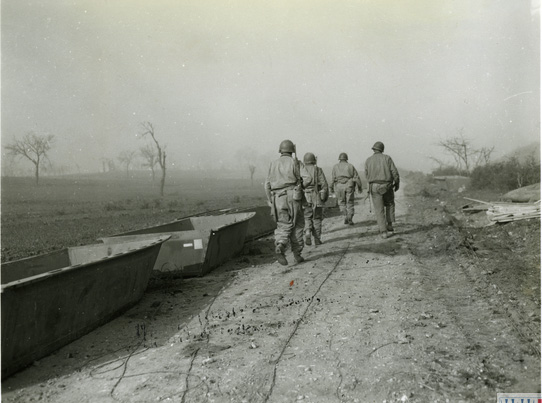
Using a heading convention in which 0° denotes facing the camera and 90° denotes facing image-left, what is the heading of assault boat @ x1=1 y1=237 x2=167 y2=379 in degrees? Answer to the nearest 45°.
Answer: approximately 225°

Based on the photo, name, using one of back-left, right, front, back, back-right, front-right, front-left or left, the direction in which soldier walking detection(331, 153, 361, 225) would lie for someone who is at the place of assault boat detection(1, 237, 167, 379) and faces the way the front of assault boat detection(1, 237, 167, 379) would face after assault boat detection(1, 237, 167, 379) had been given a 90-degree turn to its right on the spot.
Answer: left

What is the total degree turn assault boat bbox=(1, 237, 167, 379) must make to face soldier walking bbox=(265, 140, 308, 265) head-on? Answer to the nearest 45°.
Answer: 0° — it already faces them

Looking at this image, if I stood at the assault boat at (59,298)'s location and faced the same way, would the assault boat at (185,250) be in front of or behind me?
in front

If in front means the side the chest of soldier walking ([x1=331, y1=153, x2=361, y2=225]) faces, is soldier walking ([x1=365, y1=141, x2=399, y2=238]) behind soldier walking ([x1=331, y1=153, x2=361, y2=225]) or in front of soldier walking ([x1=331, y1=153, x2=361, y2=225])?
behind

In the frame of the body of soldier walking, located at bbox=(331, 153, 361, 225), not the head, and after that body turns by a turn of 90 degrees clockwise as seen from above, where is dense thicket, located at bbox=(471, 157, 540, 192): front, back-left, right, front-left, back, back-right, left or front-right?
front-left

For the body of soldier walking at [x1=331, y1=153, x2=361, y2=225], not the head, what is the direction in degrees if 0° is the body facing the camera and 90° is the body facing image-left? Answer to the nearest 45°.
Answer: approximately 180°

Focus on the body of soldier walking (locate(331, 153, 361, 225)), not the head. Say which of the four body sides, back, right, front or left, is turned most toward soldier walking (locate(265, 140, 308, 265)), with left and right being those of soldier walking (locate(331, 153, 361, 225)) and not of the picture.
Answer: back

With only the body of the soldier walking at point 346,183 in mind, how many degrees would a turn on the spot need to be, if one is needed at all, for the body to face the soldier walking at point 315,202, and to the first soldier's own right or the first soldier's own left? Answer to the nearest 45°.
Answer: approximately 180°
